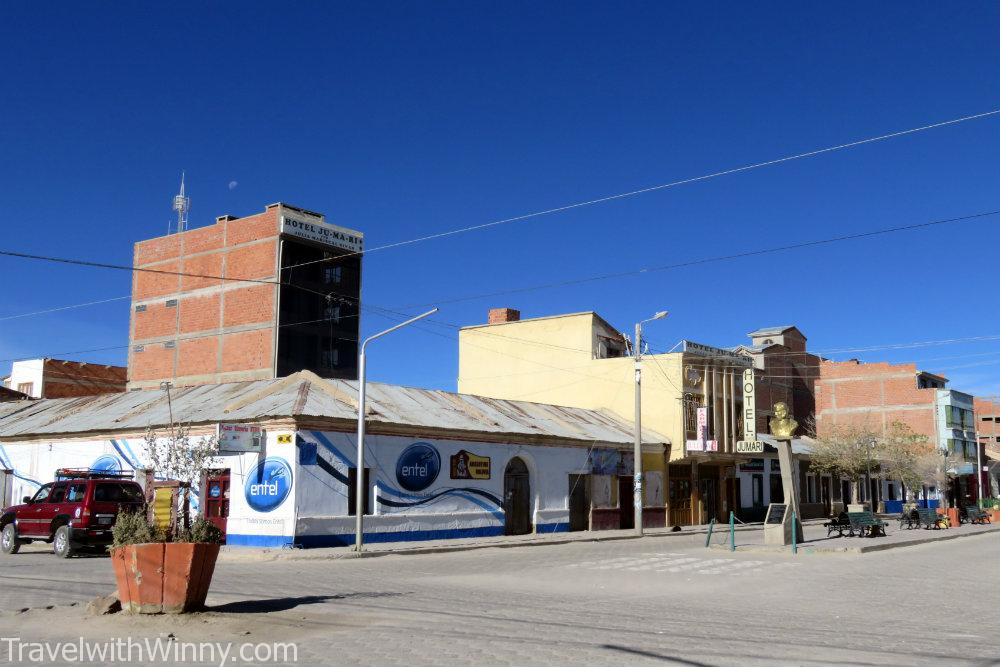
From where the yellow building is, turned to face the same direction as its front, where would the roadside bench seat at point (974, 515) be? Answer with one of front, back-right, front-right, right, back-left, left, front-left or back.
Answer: front-left

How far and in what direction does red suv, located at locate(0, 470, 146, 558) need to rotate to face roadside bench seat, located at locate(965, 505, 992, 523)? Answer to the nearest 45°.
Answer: approximately 135° to its right

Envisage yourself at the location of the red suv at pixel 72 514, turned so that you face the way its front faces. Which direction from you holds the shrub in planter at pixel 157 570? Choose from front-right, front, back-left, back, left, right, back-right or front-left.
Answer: back-left

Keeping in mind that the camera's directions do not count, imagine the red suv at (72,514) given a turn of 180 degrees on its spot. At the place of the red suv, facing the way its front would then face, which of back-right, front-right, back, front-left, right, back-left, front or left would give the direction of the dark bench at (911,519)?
front-left

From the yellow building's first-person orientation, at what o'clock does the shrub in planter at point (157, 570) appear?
The shrub in planter is roughly at 2 o'clock from the yellow building.

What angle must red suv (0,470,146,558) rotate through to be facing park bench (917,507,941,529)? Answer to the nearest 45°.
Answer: approximately 135° to its right

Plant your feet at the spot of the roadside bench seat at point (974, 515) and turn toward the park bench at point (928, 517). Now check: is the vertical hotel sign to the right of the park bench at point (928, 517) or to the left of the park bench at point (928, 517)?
right

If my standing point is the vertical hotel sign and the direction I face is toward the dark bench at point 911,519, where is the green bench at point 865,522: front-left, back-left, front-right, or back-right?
front-right

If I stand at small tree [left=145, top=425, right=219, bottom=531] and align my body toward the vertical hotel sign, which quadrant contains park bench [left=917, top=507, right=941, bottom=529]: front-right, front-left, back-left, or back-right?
front-right

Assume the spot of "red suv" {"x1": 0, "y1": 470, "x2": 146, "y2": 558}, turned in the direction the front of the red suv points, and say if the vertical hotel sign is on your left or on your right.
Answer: on your right
